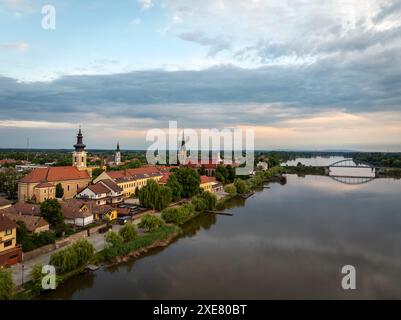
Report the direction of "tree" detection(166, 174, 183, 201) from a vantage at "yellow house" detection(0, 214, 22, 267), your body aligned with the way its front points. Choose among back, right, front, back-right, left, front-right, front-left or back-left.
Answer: left

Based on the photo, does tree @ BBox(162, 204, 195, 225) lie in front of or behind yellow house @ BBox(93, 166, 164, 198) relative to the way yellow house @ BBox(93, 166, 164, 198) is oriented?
in front

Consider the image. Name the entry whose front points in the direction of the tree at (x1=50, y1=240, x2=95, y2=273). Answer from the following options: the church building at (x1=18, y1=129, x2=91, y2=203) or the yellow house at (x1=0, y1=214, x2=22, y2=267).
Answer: the yellow house

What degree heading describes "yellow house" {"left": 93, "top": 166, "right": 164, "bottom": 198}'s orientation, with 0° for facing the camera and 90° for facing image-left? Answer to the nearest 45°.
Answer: approximately 315°

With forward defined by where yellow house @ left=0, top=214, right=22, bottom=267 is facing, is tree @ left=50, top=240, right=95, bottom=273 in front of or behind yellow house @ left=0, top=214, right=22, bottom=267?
in front

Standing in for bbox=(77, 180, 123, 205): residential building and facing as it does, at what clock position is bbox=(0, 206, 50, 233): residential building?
bbox=(0, 206, 50, 233): residential building is roughly at 2 o'clock from bbox=(77, 180, 123, 205): residential building.

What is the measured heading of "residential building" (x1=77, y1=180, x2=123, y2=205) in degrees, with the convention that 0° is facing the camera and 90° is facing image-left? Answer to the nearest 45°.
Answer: approximately 315°

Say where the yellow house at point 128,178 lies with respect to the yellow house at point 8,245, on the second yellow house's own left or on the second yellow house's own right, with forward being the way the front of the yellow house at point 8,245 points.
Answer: on the second yellow house's own left

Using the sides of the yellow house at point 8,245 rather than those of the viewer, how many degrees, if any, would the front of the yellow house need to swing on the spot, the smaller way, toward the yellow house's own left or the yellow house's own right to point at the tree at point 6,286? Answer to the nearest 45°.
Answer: approximately 45° to the yellow house's own right

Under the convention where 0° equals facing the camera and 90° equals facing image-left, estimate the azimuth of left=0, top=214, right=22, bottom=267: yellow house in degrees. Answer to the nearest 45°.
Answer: approximately 315°

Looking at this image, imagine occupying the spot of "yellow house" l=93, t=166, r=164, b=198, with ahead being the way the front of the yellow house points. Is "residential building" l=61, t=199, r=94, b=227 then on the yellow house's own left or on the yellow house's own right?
on the yellow house's own right
